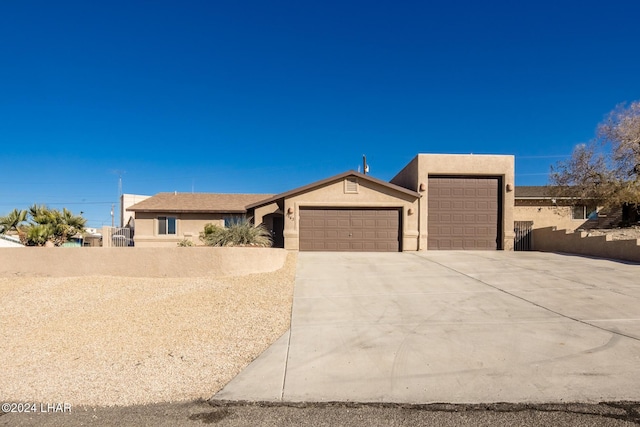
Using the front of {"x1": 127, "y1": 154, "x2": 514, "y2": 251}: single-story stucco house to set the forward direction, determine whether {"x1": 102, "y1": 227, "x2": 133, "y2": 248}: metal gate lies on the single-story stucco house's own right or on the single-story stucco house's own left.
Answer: on the single-story stucco house's own right

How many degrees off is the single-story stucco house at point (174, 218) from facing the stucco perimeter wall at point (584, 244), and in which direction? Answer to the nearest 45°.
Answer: approximately 45° to its left

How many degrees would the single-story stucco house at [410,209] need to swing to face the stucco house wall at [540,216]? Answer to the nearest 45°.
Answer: approximately 135° to its left

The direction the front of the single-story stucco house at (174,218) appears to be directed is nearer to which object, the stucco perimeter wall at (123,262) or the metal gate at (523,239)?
the stucco perimeter wall

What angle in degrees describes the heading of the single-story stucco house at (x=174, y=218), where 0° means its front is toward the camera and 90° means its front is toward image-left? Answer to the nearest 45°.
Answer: approximately 0°

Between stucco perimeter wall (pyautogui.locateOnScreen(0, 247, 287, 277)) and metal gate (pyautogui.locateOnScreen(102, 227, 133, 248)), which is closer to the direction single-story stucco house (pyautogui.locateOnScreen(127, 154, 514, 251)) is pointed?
the stucco perimeter wall

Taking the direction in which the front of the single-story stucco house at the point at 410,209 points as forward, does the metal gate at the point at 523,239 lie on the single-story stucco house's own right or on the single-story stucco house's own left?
on the single-story stucco house's own left
